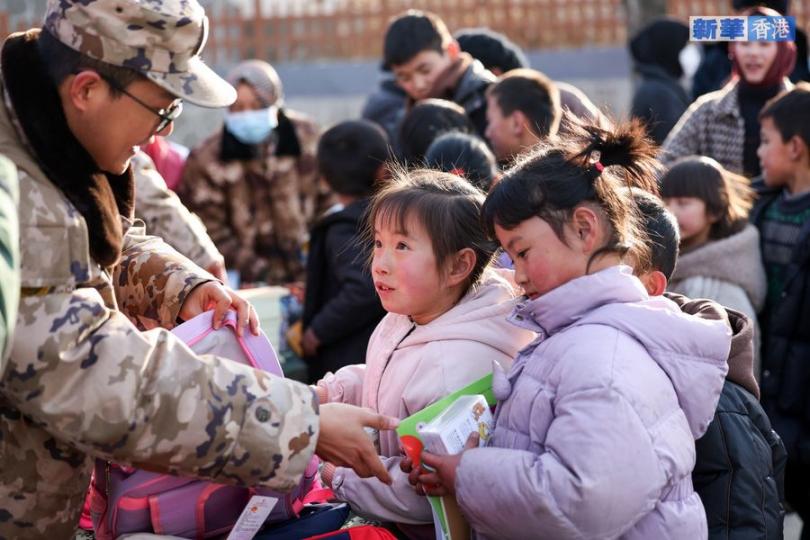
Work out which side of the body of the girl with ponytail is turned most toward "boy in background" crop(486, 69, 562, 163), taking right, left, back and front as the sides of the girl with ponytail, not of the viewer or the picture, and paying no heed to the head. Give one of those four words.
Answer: right

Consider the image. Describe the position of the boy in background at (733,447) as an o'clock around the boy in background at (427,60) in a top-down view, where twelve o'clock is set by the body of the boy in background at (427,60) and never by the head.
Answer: the boy in background at (733,447) is roughly at 10 o'clock from the boy in background at (427,60).

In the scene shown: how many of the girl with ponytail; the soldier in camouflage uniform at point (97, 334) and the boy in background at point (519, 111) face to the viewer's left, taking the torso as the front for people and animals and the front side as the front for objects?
2

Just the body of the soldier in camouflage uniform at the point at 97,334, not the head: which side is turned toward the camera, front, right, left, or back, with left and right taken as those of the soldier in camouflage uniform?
right

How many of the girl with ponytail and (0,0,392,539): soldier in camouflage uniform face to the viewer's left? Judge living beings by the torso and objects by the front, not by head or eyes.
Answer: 1

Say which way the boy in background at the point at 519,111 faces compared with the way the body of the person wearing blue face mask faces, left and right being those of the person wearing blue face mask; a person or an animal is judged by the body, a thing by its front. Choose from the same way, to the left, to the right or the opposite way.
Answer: to the right

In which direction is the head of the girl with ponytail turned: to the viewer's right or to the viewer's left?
to the viewer's left

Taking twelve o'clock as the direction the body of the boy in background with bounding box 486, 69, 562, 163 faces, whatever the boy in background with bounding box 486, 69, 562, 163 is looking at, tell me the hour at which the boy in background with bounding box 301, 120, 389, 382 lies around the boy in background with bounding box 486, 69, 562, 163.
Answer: the boy in background with bounding box 301, 120, 389, 382 is roughly at 11 o'clock from the boy in background with bounding box 486, 69, 562, 163.

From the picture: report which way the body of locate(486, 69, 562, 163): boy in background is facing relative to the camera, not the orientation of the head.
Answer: to the viewer's left

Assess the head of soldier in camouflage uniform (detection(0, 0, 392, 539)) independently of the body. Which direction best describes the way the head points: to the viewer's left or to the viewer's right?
to the viewer's right

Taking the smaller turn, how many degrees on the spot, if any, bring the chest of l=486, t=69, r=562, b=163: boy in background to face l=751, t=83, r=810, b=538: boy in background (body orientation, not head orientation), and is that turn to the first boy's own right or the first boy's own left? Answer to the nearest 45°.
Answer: approximately 135° to the first boy's own left

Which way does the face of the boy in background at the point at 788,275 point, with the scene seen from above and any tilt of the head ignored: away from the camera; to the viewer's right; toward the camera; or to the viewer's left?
to the viewer's left
